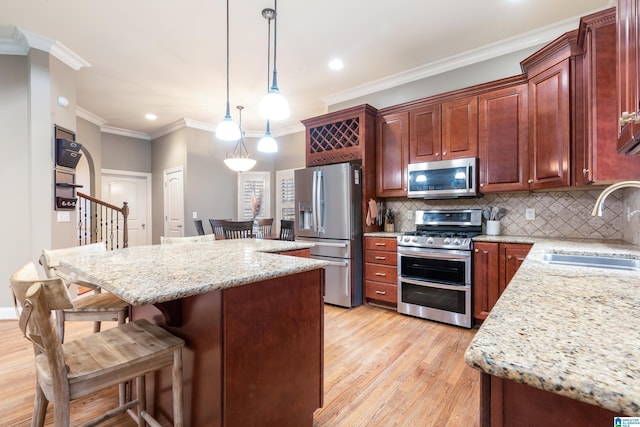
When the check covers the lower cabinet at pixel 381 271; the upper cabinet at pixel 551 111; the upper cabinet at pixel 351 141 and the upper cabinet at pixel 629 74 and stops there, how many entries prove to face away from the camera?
0

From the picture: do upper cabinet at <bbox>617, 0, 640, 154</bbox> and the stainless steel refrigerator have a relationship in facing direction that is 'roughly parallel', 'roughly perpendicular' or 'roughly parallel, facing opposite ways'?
roughly perpendicular

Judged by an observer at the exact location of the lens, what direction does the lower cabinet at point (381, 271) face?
facing the viewer and to the left of the viewer

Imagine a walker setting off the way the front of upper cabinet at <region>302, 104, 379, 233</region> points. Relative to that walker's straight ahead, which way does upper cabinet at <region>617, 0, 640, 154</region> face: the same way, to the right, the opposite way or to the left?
to the right

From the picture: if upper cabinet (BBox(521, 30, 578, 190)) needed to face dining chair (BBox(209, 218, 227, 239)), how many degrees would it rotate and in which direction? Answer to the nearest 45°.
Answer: approximately 45° to its right

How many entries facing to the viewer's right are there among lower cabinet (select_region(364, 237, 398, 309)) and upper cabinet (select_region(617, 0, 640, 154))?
0

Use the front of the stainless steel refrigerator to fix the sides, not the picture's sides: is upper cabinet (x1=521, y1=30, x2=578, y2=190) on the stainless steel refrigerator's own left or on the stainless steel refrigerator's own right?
on the stainless steel refrigerator's own left

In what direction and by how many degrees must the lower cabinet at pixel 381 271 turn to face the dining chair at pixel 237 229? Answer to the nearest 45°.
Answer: approximately 45° to its right

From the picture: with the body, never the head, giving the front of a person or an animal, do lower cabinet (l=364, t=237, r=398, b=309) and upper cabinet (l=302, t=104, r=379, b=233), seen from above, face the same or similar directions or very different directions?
same or similar directions

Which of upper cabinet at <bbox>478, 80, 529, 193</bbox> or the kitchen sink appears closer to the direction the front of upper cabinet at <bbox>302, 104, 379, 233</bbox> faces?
the kitchen sink

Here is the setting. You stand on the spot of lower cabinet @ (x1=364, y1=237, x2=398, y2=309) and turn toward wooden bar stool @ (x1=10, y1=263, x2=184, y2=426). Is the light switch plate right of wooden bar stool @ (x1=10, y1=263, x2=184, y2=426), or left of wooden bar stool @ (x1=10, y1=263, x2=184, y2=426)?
right

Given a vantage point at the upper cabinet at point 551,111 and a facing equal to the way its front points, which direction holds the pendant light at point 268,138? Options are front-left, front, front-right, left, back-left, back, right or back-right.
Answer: front

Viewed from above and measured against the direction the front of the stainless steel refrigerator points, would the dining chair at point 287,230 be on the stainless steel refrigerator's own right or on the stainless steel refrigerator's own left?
on the stainless steel refrigerator's own right

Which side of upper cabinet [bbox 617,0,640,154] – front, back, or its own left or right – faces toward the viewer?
left

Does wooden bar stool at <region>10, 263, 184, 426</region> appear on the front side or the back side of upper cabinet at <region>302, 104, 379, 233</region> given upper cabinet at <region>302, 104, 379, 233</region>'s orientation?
on the front side

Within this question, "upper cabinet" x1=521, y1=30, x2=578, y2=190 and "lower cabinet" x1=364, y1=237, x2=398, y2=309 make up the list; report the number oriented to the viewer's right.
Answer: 0
